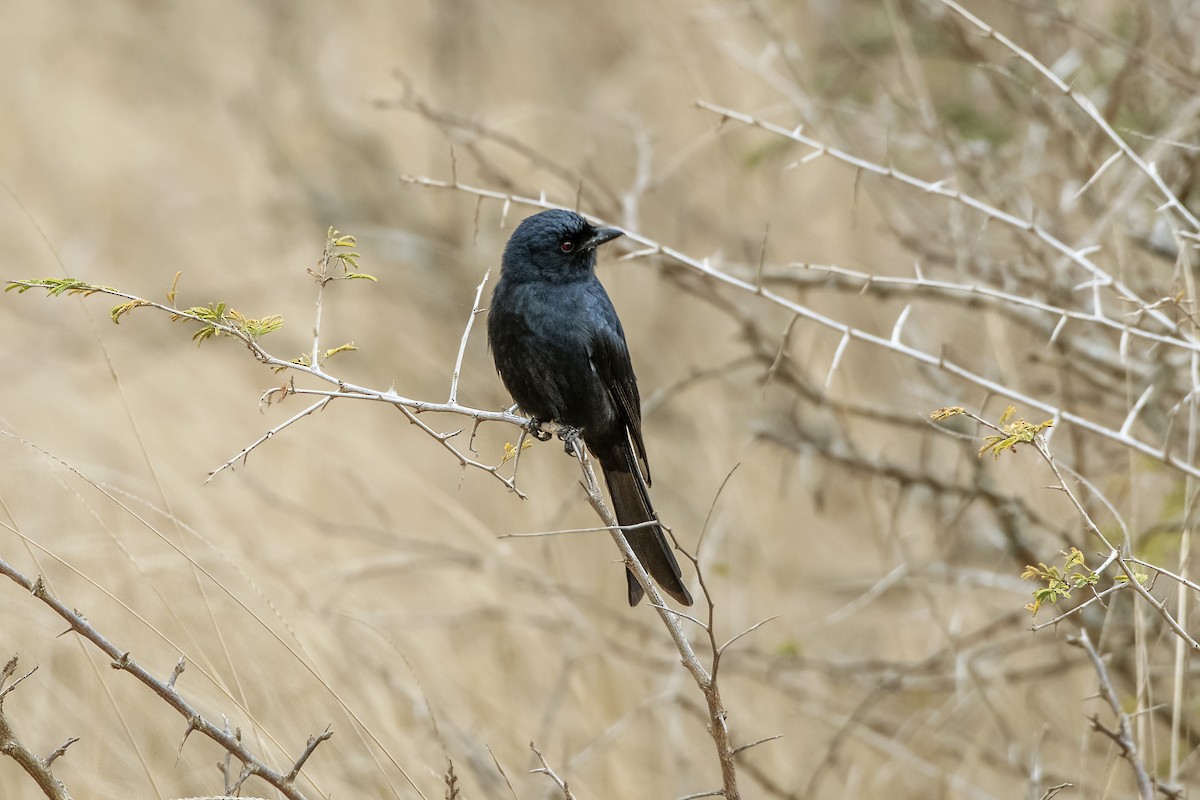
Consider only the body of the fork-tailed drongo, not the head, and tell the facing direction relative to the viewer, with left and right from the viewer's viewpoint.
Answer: facing the viewer and to the left of the viewer
